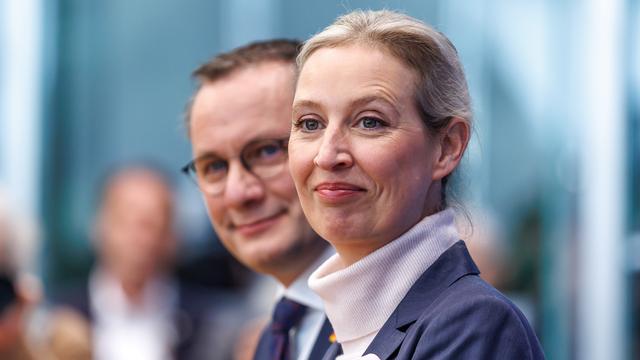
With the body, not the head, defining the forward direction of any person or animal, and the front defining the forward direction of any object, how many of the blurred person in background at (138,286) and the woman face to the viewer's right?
0

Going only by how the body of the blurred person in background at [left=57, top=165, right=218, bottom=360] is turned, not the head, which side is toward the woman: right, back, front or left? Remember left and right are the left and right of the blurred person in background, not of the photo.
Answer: front

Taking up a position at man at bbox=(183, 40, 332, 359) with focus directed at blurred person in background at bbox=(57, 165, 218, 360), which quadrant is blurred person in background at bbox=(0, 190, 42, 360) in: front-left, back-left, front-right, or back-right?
front-left

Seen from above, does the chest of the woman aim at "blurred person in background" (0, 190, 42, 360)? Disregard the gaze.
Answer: no

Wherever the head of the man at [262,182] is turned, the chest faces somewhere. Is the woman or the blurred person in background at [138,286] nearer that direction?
the woman

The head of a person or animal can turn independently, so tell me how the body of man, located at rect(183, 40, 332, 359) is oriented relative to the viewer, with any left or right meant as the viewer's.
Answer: facing the viewer and to the left of the viewer

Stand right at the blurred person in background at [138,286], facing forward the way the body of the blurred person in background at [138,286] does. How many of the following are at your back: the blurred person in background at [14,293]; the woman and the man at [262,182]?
0

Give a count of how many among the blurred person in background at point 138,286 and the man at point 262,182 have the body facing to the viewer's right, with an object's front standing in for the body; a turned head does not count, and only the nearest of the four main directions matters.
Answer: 0

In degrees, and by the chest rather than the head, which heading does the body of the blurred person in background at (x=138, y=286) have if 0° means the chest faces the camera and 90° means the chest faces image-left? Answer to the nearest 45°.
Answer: approximately 0°

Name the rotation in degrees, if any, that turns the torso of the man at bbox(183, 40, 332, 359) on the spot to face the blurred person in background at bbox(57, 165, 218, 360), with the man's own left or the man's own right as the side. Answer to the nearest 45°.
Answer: approximately 135° to the man's own right

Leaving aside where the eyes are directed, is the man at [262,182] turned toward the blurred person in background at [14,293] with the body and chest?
no

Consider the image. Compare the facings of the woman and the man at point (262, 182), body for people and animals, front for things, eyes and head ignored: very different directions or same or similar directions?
same or similar directions

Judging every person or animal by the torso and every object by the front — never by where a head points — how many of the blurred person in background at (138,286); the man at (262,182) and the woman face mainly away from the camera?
0

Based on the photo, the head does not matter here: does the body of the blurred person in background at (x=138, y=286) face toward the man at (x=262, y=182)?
yes

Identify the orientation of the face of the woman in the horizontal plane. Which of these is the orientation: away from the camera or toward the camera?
toward the camera
